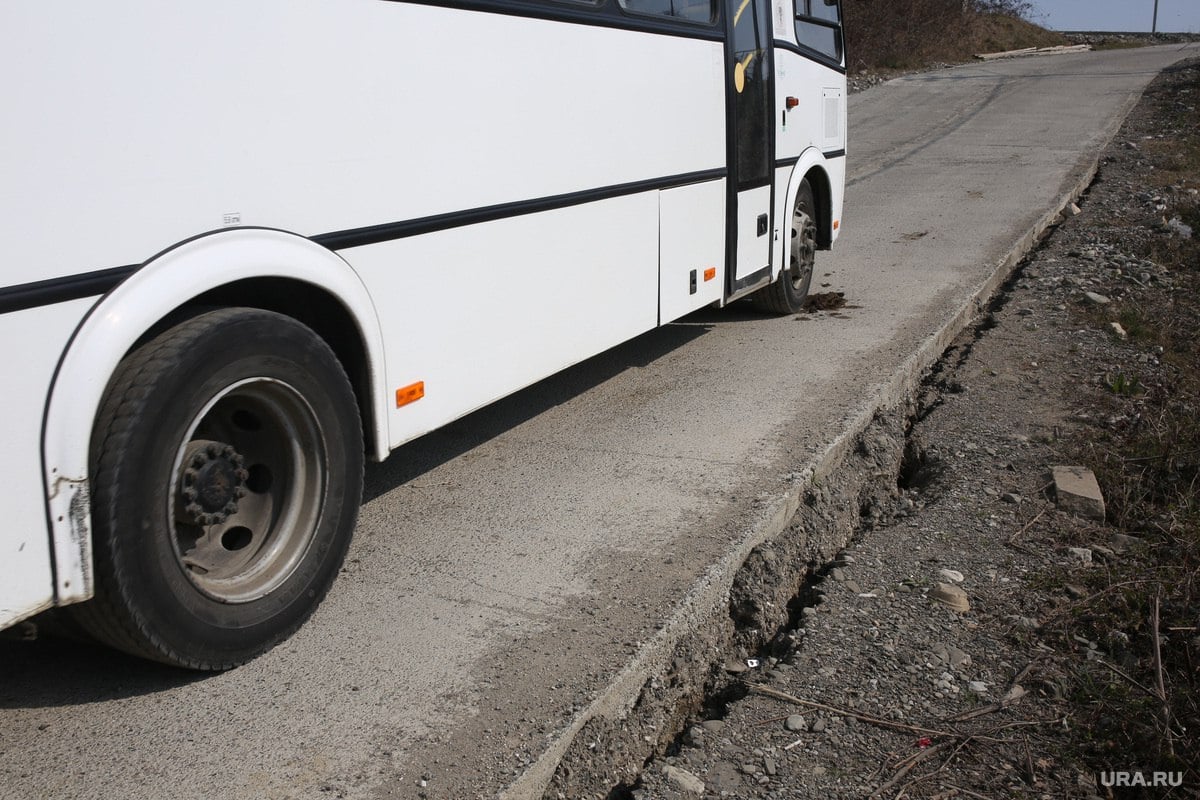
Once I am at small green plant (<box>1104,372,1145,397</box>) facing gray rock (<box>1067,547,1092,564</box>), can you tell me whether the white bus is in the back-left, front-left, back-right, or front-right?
front-right

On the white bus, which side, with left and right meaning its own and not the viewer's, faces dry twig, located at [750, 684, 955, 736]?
right

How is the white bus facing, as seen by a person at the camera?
facing away from the viewer and to the right of the viewer

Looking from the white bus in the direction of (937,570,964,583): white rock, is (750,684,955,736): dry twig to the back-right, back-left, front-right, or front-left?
front-right

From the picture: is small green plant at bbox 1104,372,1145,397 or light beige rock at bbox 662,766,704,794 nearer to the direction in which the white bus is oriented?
the small green plant

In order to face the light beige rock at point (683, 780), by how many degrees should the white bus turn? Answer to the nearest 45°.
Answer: approximately 90° to its right
